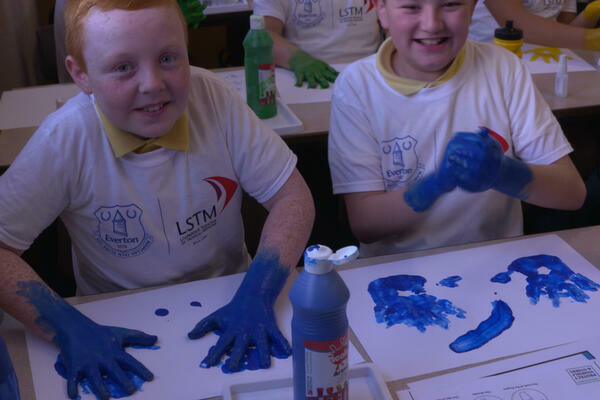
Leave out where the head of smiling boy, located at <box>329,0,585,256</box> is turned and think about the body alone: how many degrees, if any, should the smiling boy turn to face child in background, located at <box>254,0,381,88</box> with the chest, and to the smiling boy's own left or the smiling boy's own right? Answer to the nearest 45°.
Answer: approximately 135° to the smiling boy's own right

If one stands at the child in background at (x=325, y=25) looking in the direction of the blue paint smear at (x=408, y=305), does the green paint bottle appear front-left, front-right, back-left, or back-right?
front-right

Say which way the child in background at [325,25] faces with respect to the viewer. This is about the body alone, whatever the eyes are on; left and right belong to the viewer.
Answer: facing the viewer

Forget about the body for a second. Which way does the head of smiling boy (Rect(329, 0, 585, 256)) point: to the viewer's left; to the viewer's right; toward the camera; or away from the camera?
toward the camera

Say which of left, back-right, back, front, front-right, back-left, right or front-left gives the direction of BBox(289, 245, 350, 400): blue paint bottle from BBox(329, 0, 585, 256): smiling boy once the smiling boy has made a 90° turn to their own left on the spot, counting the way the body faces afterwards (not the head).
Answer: right

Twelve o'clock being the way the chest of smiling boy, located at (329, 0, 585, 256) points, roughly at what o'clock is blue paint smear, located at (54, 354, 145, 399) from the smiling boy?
The blue paint smear is roughly at 1 o'clock from the smiling boy.

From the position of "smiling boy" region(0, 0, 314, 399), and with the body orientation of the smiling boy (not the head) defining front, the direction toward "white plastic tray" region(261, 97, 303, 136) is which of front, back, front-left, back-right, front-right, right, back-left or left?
back-left

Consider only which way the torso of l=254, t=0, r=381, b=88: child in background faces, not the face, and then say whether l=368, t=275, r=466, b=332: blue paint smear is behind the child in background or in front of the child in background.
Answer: in front

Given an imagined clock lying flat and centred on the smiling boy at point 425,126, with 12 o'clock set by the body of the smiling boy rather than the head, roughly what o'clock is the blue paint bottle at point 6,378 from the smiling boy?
The blue paint bottle is roughly at 1 o'clock from the smiling boy.

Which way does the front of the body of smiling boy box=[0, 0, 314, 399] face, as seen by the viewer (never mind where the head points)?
toward the camera

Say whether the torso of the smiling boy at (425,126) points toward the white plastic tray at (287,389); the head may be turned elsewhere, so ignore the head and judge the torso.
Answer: yes

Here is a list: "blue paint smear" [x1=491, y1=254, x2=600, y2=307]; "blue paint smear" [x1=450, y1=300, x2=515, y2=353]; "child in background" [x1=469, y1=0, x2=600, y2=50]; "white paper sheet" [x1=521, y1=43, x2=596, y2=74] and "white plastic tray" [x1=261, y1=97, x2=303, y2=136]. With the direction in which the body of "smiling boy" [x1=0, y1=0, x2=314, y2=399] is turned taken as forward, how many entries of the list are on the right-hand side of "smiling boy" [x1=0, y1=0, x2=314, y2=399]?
0

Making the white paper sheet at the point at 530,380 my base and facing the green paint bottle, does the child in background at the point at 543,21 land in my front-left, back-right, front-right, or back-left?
front-right

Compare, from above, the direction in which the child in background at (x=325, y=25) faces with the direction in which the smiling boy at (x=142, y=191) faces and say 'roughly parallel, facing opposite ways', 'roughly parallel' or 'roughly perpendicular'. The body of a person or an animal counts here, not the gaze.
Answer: roughly parallel

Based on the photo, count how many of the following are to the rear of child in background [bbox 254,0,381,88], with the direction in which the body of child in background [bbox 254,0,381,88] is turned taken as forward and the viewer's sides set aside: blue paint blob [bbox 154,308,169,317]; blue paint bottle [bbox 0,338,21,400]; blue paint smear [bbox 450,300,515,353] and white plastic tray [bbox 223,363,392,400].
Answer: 0

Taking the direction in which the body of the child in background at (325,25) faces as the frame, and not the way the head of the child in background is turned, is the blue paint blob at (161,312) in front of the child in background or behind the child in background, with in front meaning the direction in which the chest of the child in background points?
in front

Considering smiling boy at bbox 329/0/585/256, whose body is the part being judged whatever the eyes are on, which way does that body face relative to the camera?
toward the camera

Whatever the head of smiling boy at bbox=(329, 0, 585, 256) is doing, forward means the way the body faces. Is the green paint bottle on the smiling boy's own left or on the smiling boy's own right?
on the smiling boy's own right

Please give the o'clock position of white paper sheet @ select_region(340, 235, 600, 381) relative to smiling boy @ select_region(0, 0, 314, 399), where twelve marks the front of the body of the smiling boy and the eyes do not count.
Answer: The white paper sheet is roughly at 10 o'clock from the smiling boy.

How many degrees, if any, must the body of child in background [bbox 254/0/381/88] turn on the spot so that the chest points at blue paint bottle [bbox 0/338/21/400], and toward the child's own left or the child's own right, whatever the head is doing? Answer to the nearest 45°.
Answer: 0° — they already face it
